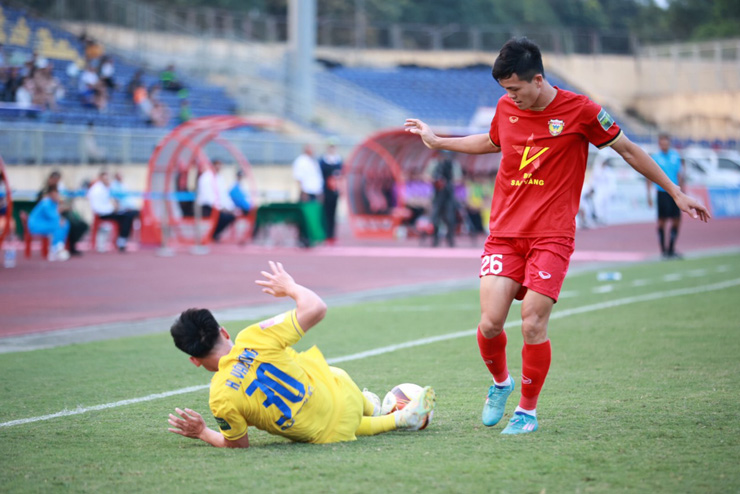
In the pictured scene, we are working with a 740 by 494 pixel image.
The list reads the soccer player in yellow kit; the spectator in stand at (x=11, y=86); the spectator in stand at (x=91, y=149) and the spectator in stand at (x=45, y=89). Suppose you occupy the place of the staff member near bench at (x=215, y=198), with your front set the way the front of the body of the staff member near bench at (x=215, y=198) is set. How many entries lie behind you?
3

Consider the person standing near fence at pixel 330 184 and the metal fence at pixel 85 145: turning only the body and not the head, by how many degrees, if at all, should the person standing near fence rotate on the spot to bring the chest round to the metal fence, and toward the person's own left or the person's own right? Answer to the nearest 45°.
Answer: approximately 135° to the person's own right

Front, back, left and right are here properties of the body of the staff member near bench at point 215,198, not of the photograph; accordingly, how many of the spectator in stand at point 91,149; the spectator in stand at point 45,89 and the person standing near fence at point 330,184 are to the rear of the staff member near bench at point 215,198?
2
